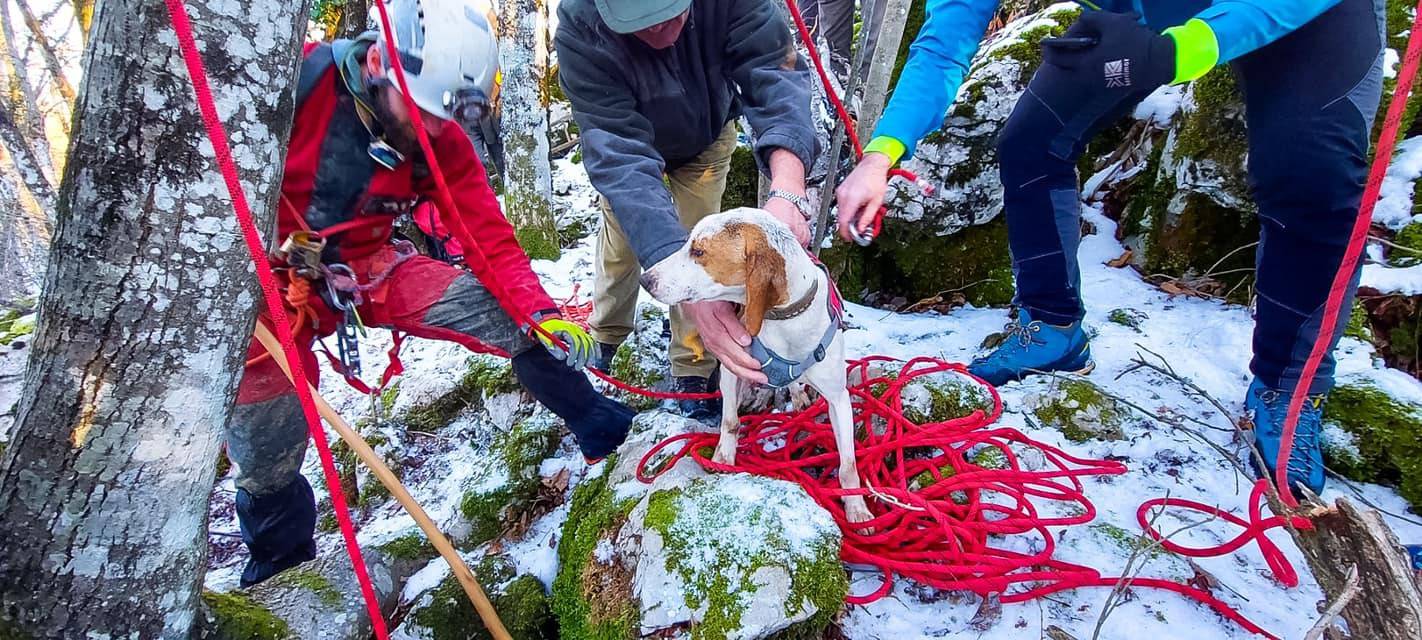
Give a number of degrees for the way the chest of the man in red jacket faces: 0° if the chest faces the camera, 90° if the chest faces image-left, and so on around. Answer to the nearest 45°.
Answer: approximately 315°

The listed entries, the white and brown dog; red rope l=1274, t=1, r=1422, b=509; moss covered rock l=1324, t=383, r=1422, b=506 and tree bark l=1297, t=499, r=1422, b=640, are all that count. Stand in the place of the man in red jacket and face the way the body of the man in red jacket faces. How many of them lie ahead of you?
4

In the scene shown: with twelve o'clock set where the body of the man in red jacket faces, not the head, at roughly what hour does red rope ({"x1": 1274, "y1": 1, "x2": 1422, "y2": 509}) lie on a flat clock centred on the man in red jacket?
The red rope is roughly at 12 o'clock from the man in red jacket.

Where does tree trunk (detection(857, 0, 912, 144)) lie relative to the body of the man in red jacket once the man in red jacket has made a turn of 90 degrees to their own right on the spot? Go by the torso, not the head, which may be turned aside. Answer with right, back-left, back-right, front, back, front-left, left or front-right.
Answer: back-left

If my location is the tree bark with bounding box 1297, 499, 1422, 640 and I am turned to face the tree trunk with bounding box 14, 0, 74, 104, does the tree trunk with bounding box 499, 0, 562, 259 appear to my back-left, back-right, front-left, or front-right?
front-right

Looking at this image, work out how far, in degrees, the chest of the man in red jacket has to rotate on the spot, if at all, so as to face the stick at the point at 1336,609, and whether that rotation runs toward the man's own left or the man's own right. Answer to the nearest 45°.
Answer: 0° — they already face it

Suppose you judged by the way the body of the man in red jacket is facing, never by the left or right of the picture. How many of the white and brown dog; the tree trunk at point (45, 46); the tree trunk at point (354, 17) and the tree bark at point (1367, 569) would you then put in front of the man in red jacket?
2

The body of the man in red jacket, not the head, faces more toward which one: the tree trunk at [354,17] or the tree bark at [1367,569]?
the tree bark

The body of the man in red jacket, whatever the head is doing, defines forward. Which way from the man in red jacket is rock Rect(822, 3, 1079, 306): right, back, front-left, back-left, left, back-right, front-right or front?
front-left

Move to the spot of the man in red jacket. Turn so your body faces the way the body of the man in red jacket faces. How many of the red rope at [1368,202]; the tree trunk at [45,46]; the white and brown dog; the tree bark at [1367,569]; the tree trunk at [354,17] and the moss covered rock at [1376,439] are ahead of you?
4

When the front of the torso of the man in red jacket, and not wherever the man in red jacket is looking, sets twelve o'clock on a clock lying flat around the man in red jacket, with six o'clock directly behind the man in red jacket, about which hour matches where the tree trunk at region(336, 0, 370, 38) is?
The tree trunk is roughly at 8 o'clock from the man in red jacket.

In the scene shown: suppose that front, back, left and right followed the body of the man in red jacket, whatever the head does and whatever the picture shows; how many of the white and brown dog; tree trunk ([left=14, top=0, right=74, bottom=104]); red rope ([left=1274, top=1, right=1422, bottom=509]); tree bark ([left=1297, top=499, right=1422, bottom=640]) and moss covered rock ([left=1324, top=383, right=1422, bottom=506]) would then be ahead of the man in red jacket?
4

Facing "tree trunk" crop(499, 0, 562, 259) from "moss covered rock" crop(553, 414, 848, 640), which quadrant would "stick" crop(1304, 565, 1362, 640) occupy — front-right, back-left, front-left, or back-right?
back-right

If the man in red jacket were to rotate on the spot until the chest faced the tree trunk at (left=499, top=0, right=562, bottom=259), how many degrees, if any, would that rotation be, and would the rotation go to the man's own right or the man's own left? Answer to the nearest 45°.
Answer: approximately 90° to the man's own left
